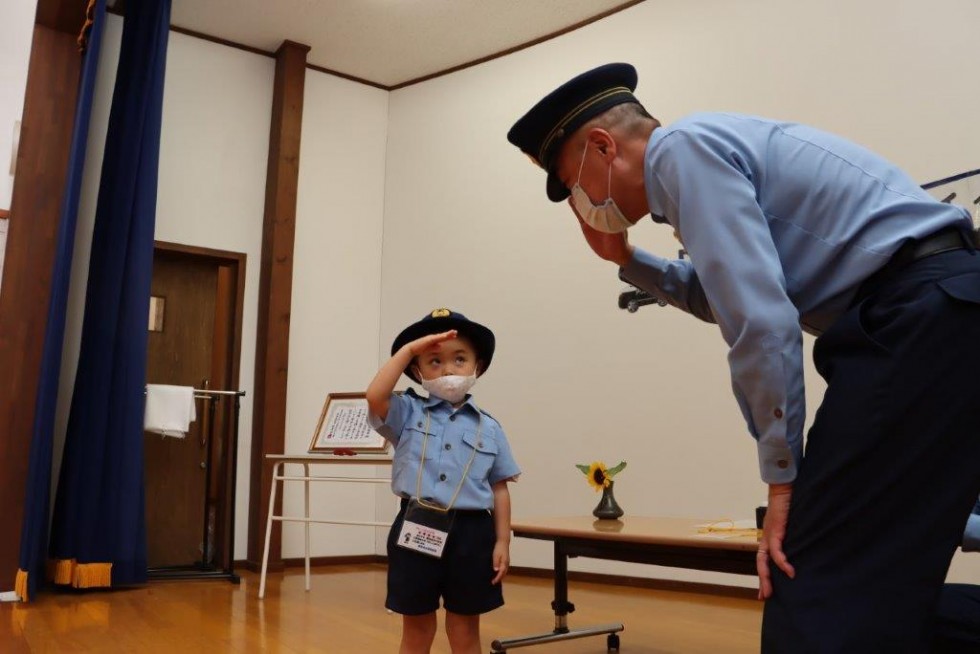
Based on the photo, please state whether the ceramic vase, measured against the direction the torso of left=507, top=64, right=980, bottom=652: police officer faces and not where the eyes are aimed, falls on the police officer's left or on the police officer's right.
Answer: on the police officer's right

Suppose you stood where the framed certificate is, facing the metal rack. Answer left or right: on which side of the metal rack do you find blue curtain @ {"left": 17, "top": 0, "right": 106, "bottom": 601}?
left

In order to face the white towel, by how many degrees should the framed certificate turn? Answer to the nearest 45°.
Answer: approximately 90° to its right

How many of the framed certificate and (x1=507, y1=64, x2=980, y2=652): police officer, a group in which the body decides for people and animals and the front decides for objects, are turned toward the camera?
1

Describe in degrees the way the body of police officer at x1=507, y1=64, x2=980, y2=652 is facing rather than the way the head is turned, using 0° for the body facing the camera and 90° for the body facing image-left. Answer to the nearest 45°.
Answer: approximately 90°
